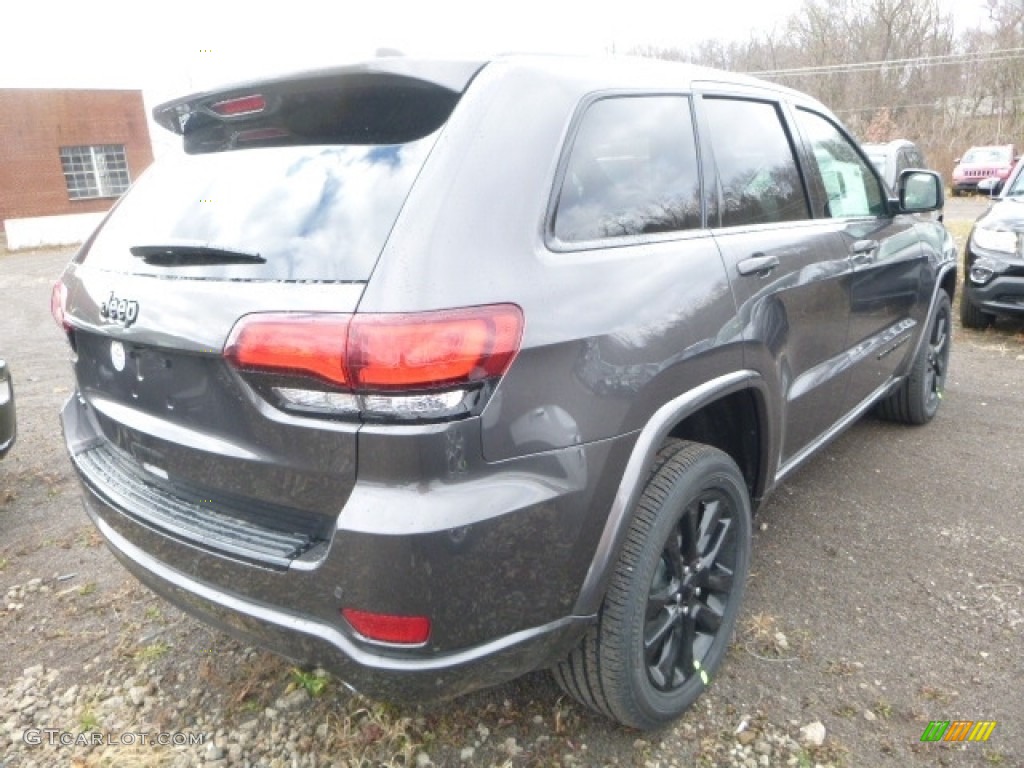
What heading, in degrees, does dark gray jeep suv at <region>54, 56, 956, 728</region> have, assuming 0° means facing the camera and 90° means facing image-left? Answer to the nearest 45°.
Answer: approximately 225°

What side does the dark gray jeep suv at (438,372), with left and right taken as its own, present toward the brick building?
left

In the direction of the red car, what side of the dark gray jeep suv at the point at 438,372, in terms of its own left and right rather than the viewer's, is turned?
front
